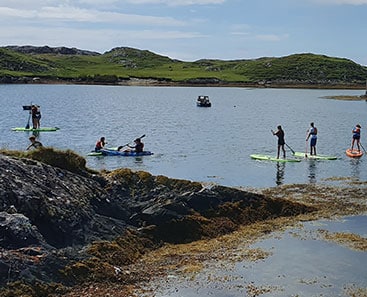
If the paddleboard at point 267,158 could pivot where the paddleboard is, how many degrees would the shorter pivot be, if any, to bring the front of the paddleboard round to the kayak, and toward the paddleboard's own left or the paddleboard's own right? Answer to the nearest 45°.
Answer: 0° — it already faces it

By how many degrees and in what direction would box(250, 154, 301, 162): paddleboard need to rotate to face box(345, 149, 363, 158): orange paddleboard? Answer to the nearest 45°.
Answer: approximately 135° to its right

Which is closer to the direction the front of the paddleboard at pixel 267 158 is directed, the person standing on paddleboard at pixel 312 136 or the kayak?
the kayak

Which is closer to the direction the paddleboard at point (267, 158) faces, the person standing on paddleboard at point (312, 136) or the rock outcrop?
the rock outcrop

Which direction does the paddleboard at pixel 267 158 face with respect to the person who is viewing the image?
facing to the left of the viewer

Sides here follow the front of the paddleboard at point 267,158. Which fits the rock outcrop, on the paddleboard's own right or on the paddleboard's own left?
on the paddleboard's own left

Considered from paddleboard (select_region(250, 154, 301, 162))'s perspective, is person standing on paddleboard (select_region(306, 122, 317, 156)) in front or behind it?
behind

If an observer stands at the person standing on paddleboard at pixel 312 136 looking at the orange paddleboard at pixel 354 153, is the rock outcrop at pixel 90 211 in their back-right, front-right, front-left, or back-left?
back-right

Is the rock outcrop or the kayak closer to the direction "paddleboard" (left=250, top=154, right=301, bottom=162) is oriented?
the kayak
